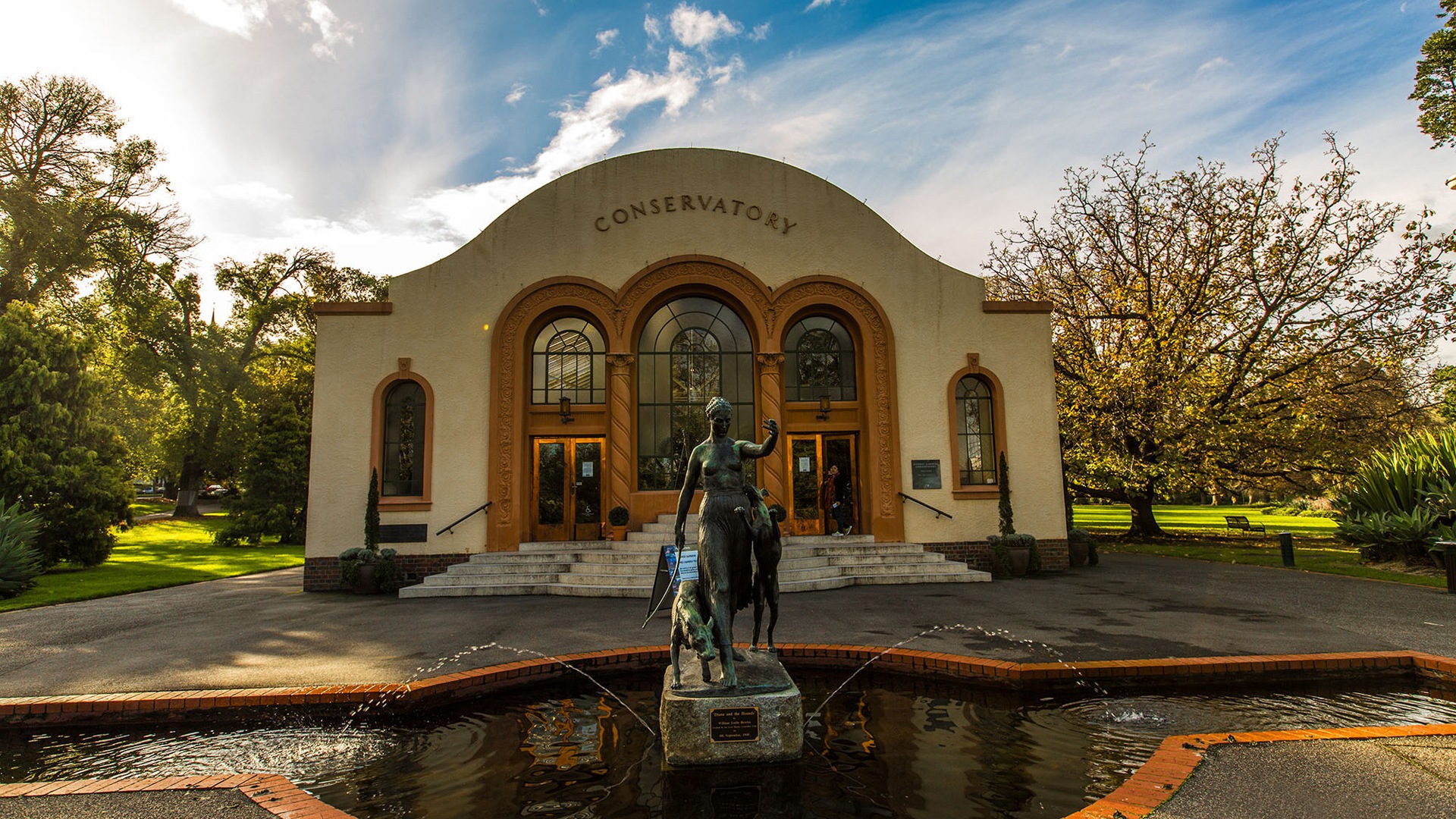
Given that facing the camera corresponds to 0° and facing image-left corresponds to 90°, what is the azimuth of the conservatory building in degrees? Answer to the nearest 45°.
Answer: approximately 0°

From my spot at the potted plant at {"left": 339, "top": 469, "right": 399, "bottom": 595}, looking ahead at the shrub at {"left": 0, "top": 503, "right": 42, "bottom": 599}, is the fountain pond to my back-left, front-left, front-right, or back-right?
back-left

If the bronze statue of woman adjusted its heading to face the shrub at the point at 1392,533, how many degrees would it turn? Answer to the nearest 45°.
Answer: approximately 135° to its left

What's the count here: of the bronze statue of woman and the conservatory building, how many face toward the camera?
2

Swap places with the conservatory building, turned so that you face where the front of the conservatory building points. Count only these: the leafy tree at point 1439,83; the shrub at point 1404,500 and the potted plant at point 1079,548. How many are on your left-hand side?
3

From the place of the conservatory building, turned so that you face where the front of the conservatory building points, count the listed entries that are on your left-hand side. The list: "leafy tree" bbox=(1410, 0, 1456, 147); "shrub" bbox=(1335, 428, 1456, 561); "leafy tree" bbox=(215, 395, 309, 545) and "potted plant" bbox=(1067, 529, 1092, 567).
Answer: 3

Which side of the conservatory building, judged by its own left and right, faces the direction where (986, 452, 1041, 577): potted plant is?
left

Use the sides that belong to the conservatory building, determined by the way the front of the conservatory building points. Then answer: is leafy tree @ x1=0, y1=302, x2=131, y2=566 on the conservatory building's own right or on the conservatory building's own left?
on the conservatory building's own right

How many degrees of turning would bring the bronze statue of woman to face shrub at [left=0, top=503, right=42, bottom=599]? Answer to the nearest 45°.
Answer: approximately 135° to its right

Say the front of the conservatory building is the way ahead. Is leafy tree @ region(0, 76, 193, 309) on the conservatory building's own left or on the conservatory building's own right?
on the conservatory building's own right
